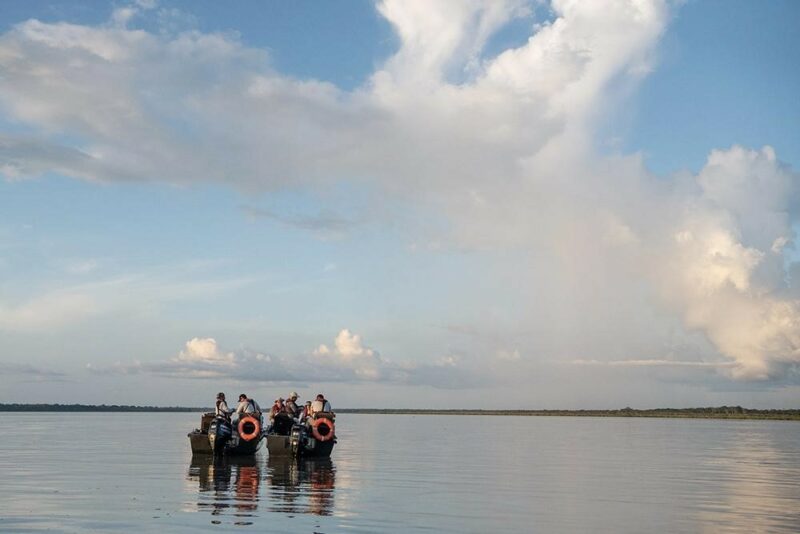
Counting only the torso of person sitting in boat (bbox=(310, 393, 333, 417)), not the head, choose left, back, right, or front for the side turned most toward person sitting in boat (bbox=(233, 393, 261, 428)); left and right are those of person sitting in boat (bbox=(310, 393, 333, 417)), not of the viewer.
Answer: left

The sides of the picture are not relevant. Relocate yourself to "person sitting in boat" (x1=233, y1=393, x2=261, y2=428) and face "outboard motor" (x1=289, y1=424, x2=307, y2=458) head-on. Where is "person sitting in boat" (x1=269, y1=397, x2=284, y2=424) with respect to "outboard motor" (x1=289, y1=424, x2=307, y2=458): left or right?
left

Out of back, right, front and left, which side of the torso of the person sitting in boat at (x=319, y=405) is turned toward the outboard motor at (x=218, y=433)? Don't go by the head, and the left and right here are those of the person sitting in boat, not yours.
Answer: left

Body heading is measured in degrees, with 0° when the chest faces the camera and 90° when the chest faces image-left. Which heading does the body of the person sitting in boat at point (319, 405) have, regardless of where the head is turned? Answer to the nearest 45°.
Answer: approximately 180°

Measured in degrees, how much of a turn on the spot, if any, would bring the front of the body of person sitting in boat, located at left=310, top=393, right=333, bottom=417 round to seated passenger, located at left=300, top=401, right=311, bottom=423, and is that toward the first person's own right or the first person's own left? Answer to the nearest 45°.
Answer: approximately 45° to the first person's own left

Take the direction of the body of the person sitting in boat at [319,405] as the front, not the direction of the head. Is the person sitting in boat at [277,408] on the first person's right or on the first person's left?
on the first person's left

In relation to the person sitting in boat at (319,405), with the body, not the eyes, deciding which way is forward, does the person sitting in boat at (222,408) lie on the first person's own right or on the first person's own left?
on the first person's own left

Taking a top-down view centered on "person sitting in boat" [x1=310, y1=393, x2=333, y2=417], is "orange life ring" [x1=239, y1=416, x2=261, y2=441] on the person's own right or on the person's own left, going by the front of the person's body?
on the person's own left
